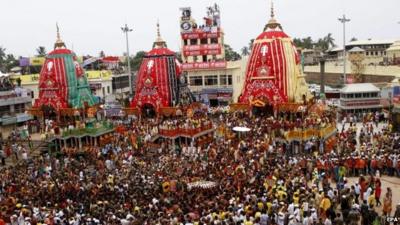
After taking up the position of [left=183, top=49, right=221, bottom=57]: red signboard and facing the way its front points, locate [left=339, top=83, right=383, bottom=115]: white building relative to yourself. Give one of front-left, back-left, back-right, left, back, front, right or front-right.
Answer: front-left

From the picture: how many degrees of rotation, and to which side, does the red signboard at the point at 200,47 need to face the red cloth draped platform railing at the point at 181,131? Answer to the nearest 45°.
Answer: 0° — it already faces it

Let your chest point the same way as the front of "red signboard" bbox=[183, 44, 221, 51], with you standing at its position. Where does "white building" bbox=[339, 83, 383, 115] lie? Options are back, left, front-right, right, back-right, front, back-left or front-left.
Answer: front-left

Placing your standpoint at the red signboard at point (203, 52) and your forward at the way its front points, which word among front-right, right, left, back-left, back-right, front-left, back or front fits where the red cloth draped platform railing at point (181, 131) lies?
front

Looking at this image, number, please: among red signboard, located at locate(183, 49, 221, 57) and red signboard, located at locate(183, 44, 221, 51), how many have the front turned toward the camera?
2

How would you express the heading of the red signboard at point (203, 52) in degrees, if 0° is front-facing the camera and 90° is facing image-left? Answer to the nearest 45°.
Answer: approximately 0°

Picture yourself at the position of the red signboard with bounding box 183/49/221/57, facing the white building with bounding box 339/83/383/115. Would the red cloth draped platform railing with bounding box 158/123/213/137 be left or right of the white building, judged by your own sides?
right

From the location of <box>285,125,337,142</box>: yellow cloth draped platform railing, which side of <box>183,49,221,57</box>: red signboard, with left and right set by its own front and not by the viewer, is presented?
front

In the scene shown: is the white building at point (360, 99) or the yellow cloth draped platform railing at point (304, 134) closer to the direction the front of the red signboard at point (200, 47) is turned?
the yellow cloth draped platform railing

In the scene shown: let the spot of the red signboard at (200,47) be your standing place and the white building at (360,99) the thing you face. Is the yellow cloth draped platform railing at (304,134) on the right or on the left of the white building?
right

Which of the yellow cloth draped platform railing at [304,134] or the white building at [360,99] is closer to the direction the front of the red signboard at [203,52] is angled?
the yellow cloth draped platform railing

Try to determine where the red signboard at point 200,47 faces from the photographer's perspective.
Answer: facing the viewer
